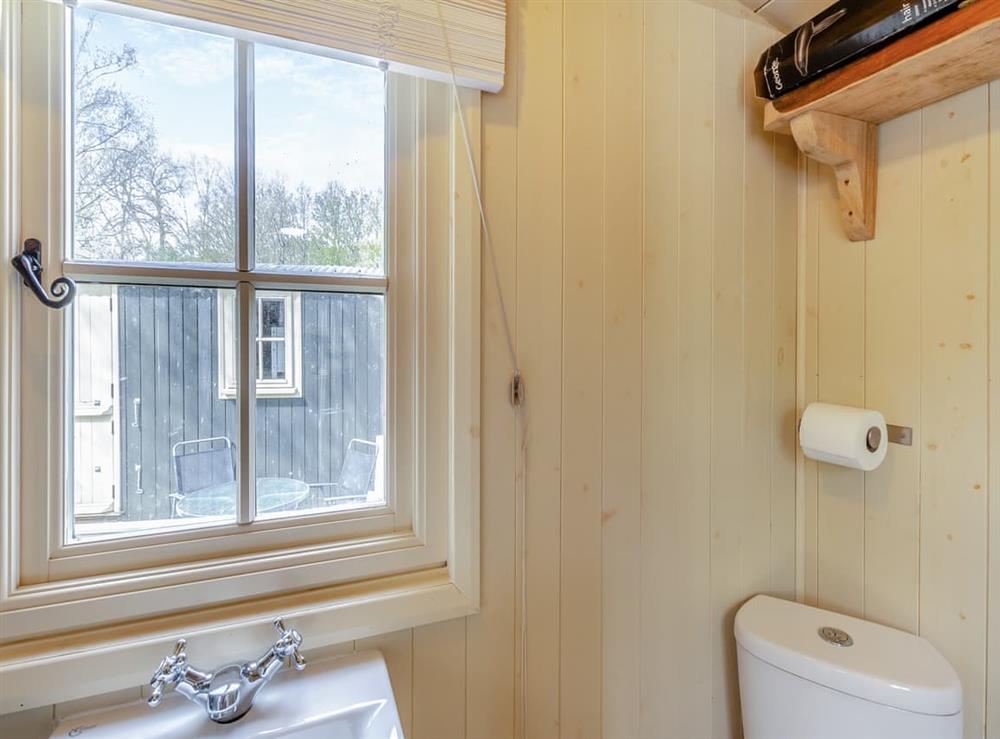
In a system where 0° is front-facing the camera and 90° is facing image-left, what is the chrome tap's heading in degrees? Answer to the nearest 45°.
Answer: approximately 0°

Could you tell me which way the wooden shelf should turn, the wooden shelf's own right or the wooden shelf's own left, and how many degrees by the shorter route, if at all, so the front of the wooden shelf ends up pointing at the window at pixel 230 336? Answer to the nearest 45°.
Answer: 0° — it already faces it

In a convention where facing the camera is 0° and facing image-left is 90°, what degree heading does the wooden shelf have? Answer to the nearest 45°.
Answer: approximately 45°

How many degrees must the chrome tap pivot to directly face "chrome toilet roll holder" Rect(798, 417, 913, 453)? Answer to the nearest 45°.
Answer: approximately 90° to its left
